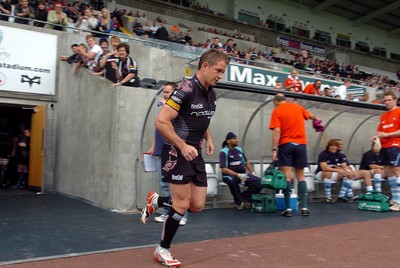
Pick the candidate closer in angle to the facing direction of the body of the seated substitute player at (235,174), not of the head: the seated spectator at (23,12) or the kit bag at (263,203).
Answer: the kit bag

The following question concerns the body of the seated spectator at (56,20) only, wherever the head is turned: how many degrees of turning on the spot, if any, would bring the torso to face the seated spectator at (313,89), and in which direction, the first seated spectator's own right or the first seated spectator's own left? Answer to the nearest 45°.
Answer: approximately 90° to the first seated spectator's own left

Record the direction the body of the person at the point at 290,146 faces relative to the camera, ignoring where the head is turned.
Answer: away from the camera

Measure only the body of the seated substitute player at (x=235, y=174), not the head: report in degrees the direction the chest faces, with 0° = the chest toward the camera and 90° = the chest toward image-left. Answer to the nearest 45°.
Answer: approximately 315°

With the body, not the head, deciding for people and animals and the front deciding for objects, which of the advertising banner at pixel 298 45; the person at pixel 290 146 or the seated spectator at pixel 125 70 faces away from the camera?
the person

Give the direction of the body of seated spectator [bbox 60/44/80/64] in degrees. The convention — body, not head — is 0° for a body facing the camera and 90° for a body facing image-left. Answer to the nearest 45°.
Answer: approximately 45°

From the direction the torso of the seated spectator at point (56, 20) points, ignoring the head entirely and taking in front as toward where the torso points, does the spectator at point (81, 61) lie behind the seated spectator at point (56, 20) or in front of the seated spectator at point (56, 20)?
in front
